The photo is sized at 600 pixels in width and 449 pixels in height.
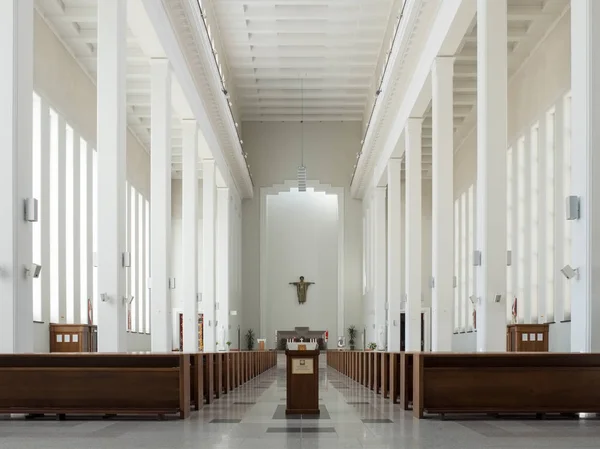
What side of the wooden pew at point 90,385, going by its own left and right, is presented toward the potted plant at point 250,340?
front

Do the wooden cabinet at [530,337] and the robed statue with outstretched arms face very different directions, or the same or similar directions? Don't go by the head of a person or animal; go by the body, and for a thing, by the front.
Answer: same or similar directions

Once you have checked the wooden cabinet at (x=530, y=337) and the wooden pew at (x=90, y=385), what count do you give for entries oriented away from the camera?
1

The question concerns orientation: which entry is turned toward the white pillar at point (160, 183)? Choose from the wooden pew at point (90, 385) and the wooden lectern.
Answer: the wooden pew

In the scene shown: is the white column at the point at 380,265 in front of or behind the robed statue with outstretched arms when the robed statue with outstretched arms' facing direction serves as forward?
in front

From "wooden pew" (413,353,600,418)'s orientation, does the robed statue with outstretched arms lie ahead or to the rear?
ahead

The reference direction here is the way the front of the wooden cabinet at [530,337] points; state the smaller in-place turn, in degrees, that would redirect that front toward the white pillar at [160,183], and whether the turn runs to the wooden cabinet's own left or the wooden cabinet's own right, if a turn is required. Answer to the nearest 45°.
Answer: approximately 45° to the wooden cabinet's own right

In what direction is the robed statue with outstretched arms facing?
toward the camera

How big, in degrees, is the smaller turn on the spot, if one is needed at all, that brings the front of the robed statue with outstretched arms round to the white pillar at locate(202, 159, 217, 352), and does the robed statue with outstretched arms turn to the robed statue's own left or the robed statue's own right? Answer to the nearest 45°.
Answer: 0° — it already faces it

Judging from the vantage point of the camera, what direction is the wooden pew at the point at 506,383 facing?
facing away from the viewer

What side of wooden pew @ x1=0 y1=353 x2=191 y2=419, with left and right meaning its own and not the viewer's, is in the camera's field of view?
back

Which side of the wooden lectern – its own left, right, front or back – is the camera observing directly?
front

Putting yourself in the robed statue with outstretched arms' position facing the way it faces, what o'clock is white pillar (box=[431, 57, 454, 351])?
The white pillar is roughly at 12 o'clock from the robed statue with outstretched arms.

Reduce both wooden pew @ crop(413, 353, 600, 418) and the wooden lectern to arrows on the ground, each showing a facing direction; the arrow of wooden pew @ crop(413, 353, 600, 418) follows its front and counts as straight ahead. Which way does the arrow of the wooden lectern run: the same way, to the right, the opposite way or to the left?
the opposite way

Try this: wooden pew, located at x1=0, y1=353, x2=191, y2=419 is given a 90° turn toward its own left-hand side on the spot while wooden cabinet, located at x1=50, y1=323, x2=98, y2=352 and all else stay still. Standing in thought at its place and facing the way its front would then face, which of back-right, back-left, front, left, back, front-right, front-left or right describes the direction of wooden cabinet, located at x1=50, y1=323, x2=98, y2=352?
right

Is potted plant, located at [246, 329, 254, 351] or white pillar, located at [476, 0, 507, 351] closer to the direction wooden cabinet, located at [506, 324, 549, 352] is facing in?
the white pillar
